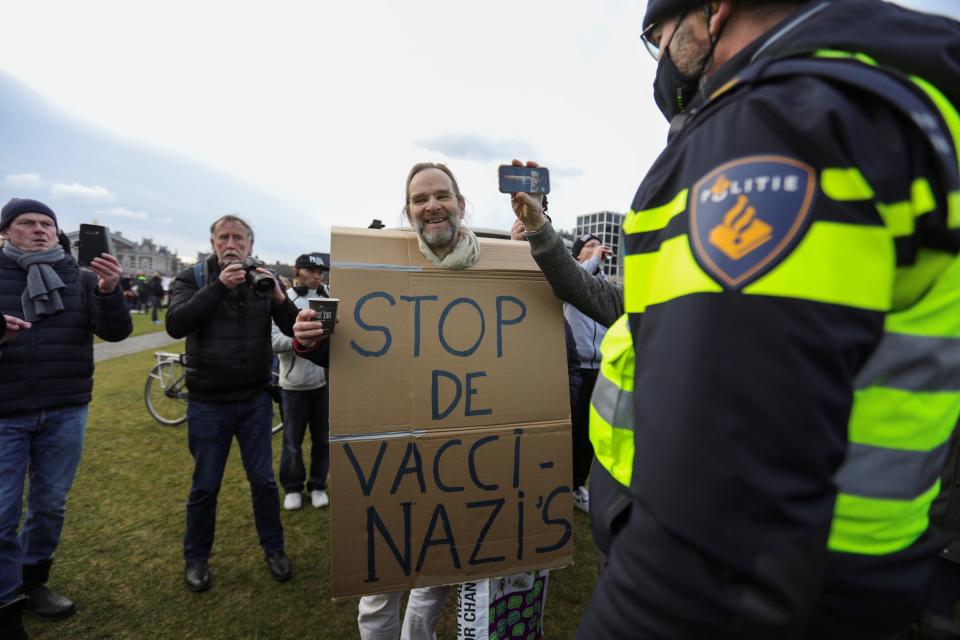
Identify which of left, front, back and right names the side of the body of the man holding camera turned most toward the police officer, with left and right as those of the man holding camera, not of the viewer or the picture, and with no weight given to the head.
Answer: front

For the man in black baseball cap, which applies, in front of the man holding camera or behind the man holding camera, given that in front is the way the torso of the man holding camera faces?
behind

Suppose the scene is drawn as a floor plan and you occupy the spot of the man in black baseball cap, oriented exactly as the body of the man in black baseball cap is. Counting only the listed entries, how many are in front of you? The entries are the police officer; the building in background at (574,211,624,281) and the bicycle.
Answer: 1

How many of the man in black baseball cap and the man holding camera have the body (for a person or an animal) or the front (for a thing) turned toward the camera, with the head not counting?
2

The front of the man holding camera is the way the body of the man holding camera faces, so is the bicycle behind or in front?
behind

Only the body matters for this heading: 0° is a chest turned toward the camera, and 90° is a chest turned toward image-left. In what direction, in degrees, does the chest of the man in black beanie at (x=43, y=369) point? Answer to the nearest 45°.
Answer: approximately 315°

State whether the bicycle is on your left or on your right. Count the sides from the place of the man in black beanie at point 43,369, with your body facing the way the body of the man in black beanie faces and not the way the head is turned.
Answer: on your left

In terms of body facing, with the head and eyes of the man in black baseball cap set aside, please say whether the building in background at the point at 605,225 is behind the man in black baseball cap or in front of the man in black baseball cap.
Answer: behind

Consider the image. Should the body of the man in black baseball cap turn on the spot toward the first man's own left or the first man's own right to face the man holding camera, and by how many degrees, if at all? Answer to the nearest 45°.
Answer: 0° — they already face them

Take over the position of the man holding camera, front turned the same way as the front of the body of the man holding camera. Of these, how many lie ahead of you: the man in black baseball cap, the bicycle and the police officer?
1

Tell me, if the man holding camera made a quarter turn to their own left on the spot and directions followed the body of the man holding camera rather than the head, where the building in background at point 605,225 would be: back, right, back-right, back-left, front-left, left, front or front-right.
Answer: front-left

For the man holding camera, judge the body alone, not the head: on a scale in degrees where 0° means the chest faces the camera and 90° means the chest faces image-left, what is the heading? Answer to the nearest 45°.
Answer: approximately 0°
